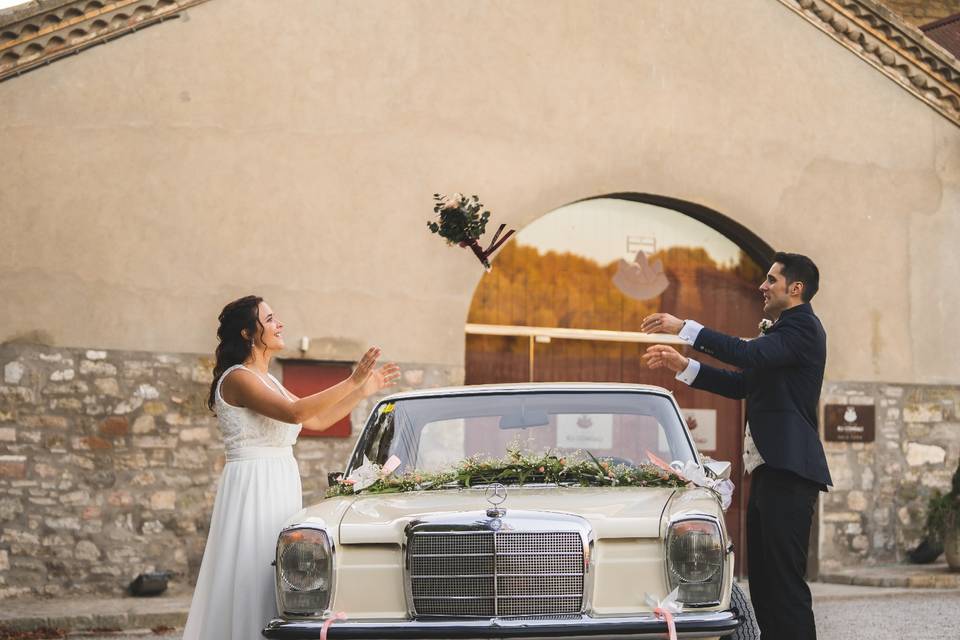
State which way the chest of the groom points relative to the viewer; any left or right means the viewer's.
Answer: facing to the left of the viewer

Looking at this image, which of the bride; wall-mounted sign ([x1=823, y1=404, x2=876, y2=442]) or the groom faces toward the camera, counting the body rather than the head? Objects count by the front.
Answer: the wall-mounted sign

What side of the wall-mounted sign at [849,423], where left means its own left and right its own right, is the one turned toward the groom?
front

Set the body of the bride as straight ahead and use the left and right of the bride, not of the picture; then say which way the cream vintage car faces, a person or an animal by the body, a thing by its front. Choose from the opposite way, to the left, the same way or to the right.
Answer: to the right

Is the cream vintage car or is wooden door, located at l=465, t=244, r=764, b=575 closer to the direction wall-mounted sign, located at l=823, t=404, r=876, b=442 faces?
the cream vintage car

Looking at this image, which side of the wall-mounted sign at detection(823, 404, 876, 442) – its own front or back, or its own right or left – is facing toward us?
front

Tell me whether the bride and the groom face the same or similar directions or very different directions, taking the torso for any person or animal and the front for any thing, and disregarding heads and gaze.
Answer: very different directions

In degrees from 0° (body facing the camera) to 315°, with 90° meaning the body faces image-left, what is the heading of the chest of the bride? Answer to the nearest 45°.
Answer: approximately 270°

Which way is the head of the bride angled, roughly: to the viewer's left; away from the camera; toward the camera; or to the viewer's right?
to the viewer's right

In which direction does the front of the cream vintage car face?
toward the camera

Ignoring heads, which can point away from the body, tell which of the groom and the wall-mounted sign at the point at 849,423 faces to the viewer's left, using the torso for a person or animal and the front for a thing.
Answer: the groom

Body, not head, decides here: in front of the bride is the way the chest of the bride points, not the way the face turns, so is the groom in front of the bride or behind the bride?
in front

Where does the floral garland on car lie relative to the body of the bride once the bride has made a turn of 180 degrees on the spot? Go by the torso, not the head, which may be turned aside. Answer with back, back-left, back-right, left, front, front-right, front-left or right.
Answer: back

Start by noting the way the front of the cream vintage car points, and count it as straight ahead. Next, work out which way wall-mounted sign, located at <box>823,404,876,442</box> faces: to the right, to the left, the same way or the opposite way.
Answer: the same way

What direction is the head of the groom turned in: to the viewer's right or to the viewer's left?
to the viewer's left
